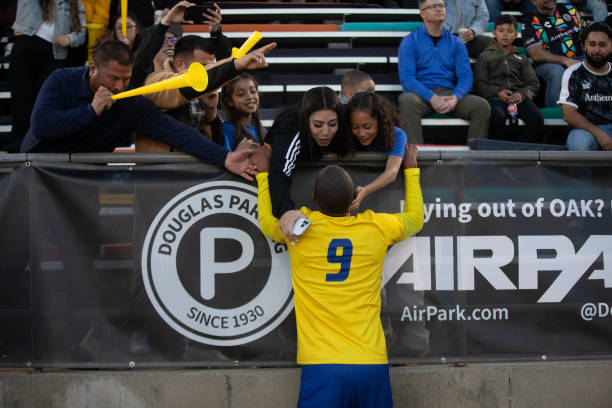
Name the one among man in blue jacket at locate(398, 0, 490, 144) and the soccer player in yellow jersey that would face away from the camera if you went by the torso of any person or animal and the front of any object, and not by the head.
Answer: the soccer player in yellow jersey

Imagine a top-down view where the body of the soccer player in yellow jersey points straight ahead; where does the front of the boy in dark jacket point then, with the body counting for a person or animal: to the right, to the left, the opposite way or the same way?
the opposite way

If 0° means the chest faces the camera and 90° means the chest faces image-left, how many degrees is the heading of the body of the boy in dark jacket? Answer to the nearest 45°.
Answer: approximately 0°

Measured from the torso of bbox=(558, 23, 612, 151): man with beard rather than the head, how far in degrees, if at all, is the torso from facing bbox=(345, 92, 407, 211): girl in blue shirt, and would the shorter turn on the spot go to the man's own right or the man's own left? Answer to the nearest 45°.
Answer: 0° — they already face them

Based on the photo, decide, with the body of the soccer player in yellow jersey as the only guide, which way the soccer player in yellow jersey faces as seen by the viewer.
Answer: away from the camera

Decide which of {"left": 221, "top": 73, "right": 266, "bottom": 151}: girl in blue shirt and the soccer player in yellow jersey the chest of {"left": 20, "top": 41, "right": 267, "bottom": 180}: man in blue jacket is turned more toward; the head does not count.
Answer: the soccer player in yellow jersey

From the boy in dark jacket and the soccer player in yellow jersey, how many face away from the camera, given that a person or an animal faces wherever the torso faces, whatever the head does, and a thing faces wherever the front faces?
1

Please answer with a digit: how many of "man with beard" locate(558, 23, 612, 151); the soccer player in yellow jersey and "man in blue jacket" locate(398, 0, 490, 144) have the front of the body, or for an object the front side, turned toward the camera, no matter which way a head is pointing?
2
